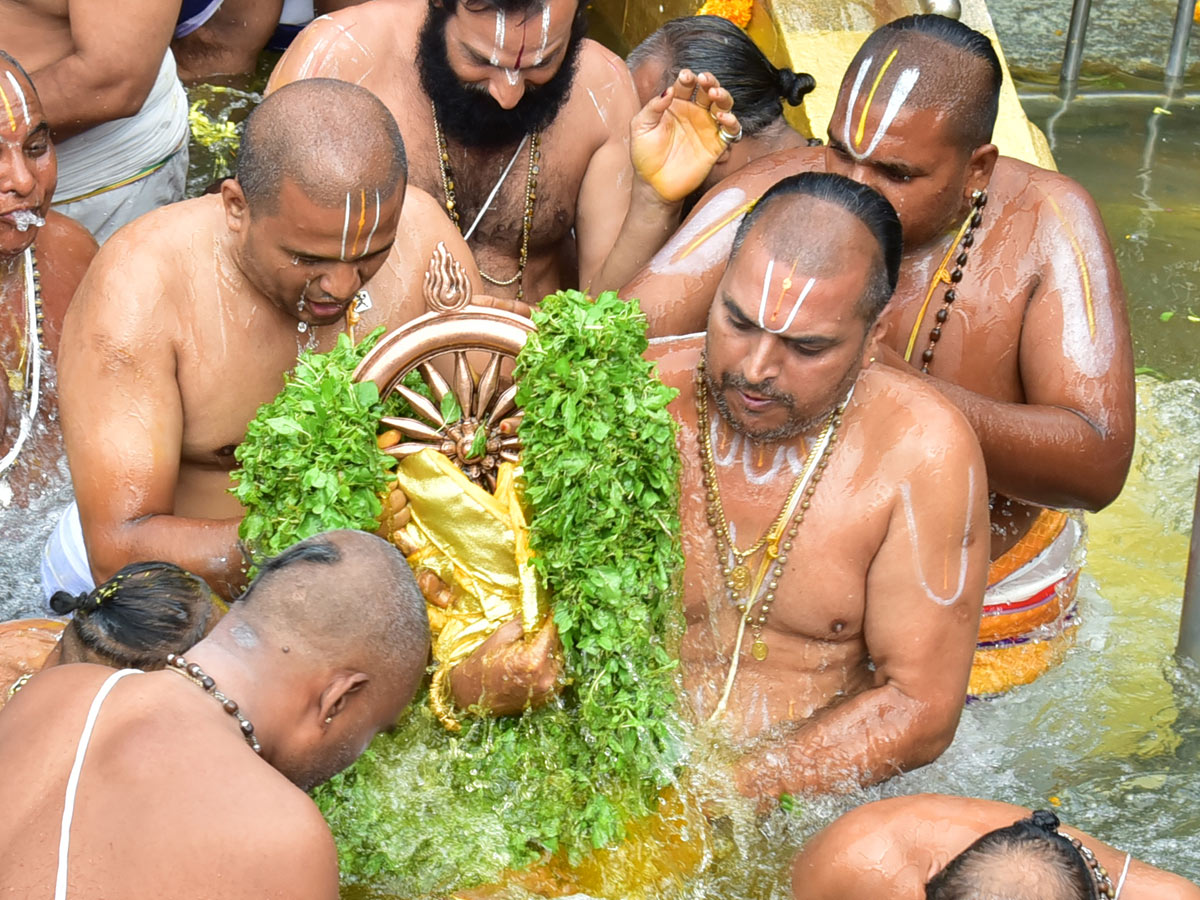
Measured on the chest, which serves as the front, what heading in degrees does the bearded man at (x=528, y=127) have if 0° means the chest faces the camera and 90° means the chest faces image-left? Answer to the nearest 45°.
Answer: approximately 0°

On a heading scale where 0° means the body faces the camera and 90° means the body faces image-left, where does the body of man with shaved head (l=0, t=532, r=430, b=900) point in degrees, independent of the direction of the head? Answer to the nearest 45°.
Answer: approximately 225°

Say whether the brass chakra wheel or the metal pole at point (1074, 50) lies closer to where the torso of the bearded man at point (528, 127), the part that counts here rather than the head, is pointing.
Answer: the brass chakra wheel

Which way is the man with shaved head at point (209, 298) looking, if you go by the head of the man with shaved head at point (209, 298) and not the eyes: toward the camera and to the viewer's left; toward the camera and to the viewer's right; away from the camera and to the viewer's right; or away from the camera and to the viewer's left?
toward the camera and to the viewer's right

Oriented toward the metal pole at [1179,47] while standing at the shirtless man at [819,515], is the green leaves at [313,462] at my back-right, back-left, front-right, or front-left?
back-left

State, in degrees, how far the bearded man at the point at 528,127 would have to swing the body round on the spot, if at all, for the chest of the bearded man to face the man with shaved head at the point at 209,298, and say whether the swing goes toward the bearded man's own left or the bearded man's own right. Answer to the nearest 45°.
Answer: approximately 45° to the bearded man's own right

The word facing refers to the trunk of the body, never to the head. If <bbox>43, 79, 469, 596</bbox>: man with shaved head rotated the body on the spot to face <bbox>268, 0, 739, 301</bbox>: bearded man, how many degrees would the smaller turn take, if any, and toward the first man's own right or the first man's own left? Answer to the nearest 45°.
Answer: approximately 90° to the first man's own left

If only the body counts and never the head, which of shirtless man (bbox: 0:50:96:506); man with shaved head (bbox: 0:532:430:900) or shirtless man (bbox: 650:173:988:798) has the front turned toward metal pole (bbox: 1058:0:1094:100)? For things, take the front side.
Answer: the man with shaved head

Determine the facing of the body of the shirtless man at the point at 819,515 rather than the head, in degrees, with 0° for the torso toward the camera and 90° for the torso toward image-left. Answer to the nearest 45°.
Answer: approximately 45°

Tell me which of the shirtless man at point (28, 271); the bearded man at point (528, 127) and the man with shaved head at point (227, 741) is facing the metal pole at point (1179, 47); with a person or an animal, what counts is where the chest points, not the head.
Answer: the man with shaved head

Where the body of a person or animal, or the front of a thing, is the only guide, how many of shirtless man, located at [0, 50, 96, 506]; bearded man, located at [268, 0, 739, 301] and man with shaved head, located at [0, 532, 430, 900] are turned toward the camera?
2

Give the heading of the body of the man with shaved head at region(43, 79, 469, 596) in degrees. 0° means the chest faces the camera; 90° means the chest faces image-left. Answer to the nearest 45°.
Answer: approximately 315°

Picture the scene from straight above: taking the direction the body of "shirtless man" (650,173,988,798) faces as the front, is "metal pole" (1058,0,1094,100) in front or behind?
behind
